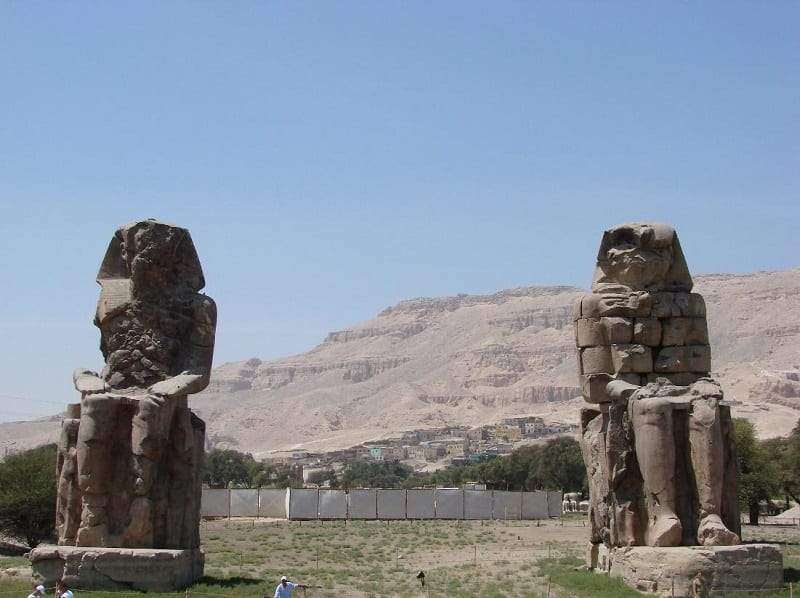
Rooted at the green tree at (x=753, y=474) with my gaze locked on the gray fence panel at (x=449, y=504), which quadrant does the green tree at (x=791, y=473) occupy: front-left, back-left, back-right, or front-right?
back-right

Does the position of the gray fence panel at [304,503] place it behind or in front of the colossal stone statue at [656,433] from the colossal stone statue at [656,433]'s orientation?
behind

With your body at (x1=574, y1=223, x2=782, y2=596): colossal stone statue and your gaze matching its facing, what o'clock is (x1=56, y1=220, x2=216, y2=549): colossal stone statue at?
(x1=56, y1=220, x2=216, y2=549): colossal stone statue is roughly at 4 o'clock from (x1=574, y1=223, x2=782, y2=596): colossal stone statue.

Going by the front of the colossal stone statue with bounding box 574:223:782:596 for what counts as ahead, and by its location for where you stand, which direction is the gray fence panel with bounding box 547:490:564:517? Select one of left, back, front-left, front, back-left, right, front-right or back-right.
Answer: back-left

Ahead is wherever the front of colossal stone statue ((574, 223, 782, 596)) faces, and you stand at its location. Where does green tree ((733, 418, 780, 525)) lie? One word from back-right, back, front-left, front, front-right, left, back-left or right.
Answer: back-left

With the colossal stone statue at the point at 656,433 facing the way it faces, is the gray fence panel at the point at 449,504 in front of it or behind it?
behind

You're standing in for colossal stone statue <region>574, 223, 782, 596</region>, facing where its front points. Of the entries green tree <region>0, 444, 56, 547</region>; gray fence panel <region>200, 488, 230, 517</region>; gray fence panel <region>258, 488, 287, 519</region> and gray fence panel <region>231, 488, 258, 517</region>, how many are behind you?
4

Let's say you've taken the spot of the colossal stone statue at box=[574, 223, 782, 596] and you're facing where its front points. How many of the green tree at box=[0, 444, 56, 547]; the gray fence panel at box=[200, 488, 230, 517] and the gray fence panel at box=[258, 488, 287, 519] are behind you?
3

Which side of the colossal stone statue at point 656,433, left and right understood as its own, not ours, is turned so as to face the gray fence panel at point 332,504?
back

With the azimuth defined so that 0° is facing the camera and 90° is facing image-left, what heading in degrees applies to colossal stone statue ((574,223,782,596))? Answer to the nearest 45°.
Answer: approximately 315°

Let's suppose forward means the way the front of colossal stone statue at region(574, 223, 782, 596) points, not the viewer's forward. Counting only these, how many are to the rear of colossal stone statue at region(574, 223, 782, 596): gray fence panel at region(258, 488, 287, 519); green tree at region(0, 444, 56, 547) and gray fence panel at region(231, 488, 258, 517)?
3

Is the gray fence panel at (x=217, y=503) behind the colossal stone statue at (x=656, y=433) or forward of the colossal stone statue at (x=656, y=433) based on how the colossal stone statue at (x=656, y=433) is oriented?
behind

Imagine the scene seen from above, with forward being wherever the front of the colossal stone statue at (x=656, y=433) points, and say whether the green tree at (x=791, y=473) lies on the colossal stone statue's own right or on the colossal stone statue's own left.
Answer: on the colossal stone statue's own left
